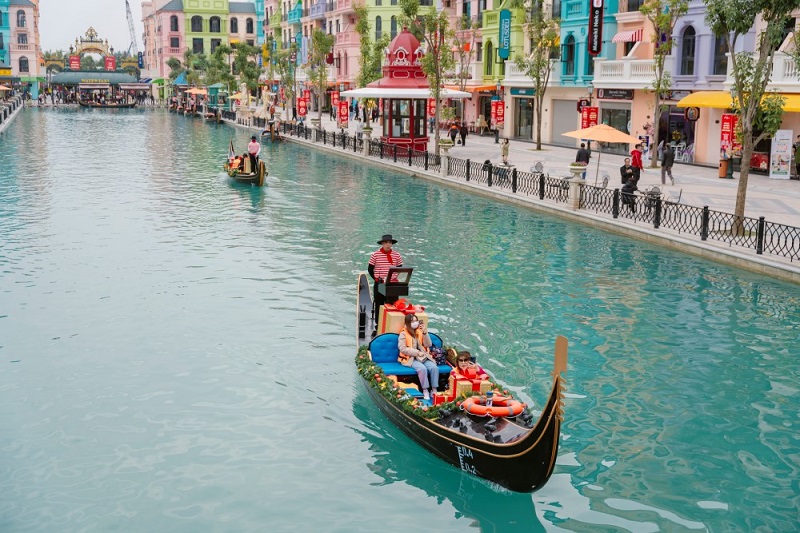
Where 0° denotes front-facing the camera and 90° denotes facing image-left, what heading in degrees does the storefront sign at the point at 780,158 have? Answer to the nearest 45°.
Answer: approximately 45°

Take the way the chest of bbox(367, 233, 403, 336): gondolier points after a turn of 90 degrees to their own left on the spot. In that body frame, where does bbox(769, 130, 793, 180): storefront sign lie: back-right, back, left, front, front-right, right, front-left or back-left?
front-left

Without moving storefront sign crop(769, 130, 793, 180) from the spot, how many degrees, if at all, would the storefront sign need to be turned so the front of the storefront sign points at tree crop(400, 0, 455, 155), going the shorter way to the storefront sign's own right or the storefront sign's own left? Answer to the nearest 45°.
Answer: approximately 45° to the storefront sign's own right

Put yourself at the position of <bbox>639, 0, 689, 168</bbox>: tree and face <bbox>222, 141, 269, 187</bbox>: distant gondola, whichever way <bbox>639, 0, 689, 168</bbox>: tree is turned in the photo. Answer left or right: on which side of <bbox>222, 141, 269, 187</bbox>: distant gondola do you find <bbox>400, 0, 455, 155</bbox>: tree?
right

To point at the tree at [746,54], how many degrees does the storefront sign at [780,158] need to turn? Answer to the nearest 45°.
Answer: approximately 45° to its left

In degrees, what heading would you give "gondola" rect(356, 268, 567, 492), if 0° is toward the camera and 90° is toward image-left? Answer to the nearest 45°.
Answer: approximately 315°

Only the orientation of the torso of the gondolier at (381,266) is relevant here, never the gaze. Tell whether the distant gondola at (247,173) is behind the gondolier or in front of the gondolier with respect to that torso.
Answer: behind

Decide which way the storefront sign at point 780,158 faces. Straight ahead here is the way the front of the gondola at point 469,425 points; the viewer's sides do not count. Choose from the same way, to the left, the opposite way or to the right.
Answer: to the right

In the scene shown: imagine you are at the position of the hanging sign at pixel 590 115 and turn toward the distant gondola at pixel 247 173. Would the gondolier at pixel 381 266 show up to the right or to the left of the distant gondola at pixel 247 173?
left

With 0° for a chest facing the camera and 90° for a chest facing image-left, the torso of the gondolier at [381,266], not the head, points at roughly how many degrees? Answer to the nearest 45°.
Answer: approximately 0°

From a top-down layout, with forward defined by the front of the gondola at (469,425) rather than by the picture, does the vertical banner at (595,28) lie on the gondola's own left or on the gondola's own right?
on the gondola's own left

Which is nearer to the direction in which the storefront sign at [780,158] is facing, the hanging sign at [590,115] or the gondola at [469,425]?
the gondola

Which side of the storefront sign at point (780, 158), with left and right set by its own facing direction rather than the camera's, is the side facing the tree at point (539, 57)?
right

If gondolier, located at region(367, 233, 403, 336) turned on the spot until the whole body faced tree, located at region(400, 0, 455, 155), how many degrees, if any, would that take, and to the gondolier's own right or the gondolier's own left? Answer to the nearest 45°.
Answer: approximately 180°
